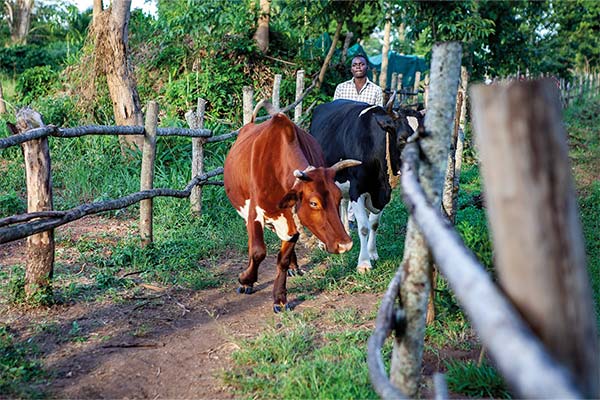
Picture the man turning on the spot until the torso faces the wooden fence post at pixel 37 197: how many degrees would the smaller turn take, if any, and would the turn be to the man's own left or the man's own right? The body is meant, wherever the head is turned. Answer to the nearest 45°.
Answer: approximately 45° to the man's own right

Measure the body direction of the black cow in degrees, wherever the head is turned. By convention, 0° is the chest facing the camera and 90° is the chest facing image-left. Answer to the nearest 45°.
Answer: approximately 315°

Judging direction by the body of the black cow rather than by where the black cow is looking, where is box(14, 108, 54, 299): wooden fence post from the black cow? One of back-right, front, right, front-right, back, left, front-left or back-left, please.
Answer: right

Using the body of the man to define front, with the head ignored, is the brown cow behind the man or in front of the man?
in front

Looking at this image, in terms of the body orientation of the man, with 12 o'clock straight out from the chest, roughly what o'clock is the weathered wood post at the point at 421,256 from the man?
The weathered wood post is roughly at 12 o'clock from the man.

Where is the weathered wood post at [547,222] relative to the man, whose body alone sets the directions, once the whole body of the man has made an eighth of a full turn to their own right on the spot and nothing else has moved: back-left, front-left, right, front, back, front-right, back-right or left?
front-left

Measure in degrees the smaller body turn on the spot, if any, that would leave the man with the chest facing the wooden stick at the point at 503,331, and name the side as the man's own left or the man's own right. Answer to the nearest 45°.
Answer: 0° — they already face it

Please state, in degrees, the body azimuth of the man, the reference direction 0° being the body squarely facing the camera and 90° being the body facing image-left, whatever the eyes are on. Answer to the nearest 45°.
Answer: approximately 0°

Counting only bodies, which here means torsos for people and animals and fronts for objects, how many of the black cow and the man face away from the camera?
0

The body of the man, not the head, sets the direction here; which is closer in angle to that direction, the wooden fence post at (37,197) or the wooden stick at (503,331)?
the wooden stick

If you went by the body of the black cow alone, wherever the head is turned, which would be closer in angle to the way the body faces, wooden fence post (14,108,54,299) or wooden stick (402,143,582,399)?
the wooden stick
